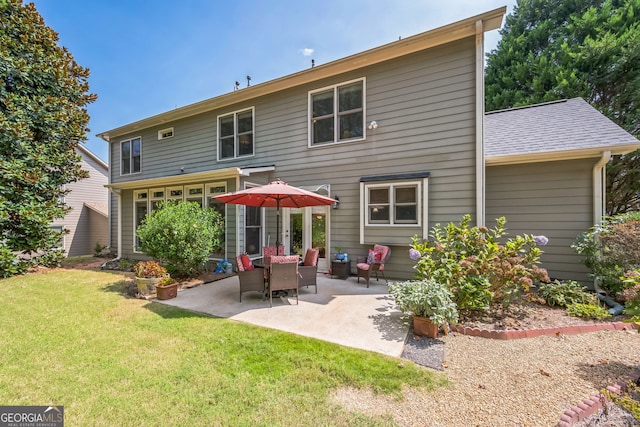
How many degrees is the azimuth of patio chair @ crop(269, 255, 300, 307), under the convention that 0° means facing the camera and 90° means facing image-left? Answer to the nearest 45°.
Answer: approximately 180°

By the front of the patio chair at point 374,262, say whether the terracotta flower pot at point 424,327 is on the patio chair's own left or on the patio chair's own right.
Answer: on the patio chair's own left

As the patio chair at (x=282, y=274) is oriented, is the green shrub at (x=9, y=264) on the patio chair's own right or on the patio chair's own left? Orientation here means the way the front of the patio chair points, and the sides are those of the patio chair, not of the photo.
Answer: on the patio chair's own left

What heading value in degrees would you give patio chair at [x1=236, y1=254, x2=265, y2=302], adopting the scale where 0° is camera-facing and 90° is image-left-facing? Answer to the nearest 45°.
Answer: approximately 270°

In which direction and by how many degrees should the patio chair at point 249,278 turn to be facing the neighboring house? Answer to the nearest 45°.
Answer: approximately 135° to its left

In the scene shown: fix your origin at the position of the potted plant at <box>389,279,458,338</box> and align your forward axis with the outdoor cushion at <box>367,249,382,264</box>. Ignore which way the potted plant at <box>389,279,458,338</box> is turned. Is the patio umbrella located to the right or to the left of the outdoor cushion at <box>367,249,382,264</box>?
left

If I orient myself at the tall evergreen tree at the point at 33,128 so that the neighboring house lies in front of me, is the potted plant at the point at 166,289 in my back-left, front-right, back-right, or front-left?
back-right

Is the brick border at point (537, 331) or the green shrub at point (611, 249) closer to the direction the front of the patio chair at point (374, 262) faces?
the brick border

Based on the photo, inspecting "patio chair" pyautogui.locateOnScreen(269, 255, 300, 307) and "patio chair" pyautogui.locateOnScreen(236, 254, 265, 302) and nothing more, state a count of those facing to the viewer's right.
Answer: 1

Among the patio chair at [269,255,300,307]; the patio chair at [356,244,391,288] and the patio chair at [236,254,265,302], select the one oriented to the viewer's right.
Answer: the patio chair at [236,254,265,302]

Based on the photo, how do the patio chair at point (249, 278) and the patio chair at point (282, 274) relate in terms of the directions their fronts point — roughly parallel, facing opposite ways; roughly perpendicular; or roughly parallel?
roughly perpendicular

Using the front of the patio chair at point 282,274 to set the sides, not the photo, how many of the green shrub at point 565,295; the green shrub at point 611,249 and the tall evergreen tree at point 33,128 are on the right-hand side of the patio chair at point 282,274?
2
